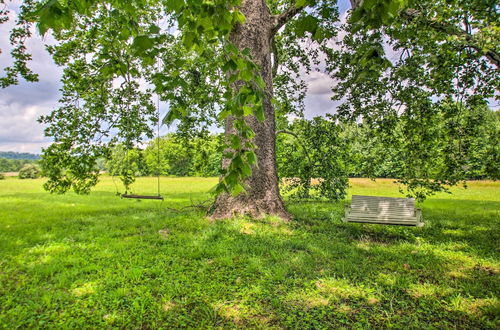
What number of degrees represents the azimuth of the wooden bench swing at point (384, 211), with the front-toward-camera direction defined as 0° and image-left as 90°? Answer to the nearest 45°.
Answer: approximately 0°
